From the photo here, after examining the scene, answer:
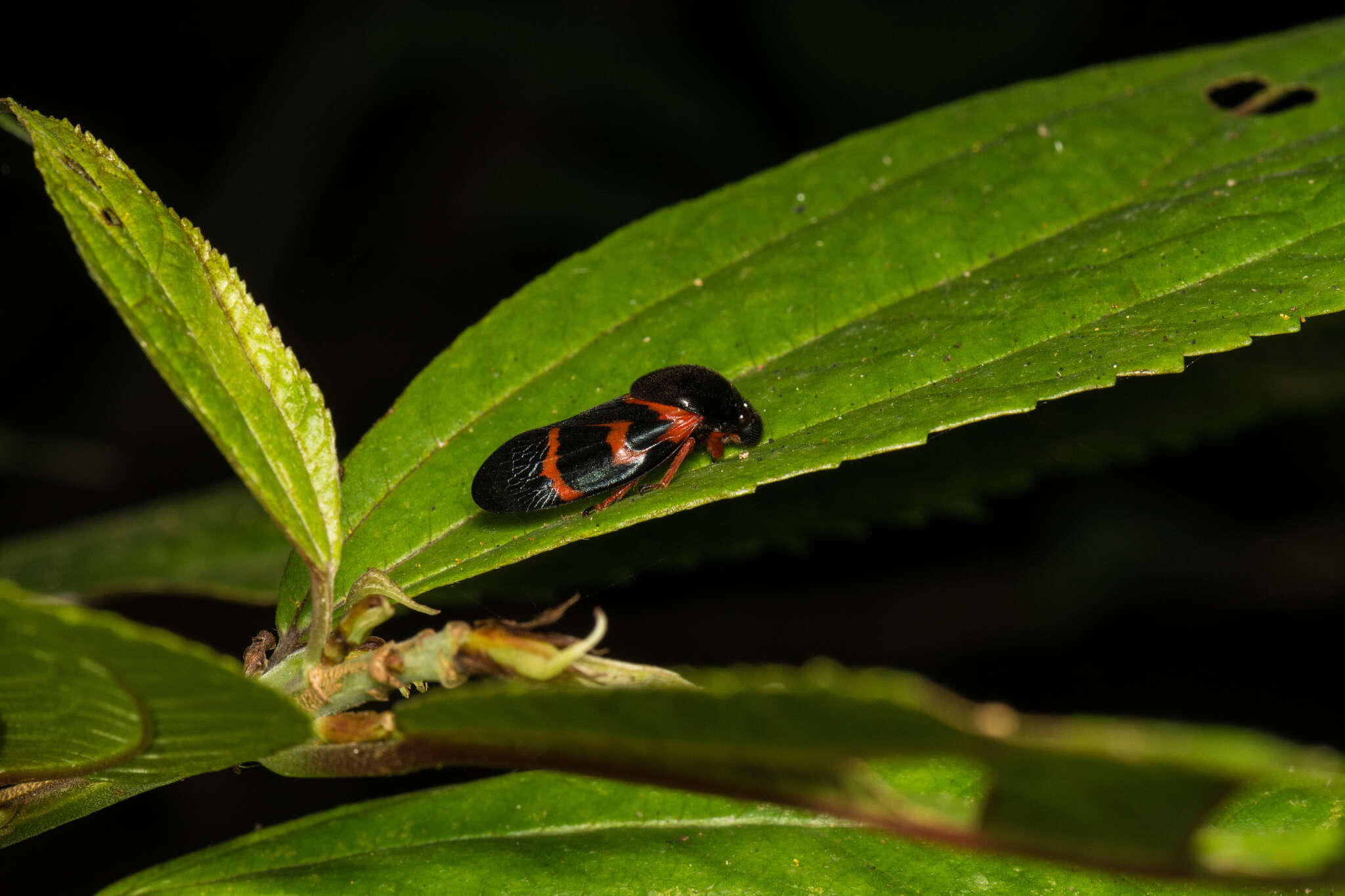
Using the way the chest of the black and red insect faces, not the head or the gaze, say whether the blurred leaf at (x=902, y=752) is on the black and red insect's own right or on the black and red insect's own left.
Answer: on the black and red insect's own right

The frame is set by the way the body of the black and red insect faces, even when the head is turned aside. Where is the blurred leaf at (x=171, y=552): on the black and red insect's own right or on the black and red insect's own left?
on the black and red insect's own left

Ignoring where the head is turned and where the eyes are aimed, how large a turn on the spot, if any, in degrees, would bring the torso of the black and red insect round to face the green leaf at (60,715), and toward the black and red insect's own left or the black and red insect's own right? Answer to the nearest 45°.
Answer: approximately 135° to the black and red insect's own right

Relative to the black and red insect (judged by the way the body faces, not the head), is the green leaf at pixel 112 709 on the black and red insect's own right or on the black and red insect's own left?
on the black and red insect's own right

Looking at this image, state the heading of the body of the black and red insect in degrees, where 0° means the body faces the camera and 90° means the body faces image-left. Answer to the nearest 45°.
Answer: approximately 270°
